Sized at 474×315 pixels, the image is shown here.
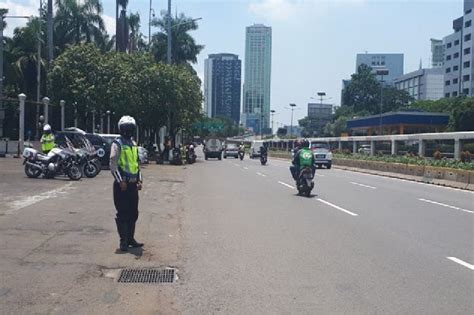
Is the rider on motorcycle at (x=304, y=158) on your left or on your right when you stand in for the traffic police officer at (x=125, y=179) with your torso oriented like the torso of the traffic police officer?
on your left

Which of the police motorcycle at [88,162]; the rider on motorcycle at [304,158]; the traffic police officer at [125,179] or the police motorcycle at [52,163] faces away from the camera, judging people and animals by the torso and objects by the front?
the rider on motorcycle

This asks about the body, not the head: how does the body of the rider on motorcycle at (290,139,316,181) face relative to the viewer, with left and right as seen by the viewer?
facing away from the viewer

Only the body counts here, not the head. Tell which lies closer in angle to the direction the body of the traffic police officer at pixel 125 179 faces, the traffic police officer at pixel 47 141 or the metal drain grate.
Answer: the metal drain grate

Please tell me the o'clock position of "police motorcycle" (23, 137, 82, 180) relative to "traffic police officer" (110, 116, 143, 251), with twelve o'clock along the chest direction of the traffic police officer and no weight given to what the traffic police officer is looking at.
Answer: The police motorcycle is roughly at 7 o'clock from the traffic police officer.

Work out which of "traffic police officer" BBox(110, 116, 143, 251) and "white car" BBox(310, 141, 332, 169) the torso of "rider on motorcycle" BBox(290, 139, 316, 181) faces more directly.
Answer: the white car
